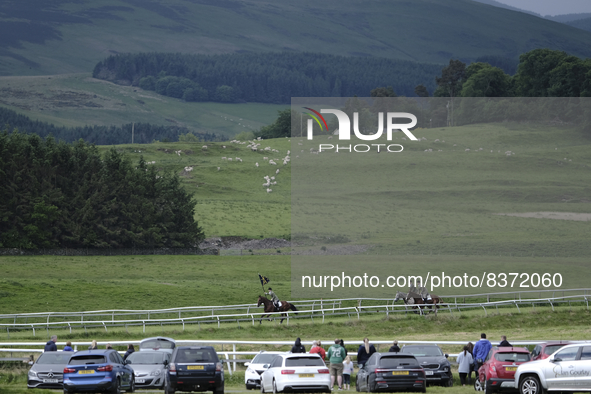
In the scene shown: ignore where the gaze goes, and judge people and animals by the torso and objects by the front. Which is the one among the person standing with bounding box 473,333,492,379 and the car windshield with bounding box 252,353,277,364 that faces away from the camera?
the person standing

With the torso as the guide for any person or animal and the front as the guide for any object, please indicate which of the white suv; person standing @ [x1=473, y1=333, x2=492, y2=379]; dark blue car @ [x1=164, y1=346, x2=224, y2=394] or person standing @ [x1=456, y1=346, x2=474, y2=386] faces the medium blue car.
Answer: the white suv

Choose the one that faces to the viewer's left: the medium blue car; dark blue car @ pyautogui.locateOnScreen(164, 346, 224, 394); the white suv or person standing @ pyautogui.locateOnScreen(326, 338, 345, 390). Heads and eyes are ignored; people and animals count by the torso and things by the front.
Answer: the white suv

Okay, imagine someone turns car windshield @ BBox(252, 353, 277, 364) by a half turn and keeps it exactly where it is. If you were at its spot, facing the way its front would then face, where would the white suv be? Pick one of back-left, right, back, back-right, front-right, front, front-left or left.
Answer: right

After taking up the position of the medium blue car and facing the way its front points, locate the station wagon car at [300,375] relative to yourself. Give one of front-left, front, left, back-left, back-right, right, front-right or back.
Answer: front-right

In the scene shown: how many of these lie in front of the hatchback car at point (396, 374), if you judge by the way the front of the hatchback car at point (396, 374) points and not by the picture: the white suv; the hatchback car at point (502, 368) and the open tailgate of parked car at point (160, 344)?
1

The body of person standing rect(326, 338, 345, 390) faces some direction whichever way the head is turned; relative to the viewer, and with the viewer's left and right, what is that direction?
facing away from the viewer

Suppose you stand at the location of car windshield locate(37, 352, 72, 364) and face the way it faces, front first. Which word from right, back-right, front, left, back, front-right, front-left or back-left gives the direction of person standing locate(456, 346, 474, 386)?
back-left

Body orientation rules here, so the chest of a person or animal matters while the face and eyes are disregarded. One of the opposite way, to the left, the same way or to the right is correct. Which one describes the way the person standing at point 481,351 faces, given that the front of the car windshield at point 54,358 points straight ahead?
the opposite way

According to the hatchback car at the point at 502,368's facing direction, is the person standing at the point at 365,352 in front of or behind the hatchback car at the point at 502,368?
in front

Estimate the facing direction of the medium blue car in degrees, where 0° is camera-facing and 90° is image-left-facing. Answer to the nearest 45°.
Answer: approximately 225°

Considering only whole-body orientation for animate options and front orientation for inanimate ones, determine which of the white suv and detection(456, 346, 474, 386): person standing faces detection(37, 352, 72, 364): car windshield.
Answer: the white suv

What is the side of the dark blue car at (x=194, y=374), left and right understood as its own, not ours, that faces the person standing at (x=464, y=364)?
right

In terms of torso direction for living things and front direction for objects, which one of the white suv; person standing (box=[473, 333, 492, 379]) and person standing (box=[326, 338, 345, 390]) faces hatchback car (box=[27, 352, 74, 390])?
the white suv

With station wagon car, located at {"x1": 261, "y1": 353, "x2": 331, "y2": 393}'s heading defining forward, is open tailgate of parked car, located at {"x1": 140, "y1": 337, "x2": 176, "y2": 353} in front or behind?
in front
